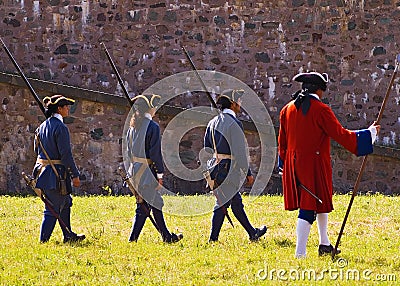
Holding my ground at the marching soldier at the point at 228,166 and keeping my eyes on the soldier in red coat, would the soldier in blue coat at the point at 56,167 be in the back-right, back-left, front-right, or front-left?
back-right

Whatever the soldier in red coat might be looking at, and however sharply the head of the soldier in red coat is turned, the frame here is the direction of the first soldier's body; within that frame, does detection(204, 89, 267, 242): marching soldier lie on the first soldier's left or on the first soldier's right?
on the first soldier's left

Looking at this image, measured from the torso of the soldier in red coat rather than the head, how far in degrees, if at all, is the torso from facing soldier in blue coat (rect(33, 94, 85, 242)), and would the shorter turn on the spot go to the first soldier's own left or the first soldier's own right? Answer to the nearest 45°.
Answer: approximately 135° to the first soldier's own left

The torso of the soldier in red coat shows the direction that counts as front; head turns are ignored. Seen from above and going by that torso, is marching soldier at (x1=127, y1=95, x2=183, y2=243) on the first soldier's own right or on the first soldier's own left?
on the first soldier's own left

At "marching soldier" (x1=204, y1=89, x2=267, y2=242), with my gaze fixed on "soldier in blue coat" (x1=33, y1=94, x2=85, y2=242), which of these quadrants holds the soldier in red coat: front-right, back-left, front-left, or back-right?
back-left

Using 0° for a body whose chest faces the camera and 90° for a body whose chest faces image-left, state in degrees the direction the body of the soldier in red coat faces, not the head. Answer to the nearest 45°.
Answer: approximately 225°

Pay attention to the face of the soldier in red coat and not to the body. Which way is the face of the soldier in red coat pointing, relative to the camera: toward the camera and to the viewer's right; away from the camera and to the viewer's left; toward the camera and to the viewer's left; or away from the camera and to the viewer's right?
away from the camera and to the viewer's right

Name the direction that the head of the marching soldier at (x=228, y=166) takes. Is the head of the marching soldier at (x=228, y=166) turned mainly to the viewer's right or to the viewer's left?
to the viewer's right

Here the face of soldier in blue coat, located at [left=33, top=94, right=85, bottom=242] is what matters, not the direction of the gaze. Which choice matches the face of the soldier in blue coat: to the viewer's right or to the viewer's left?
to the viewer's right
